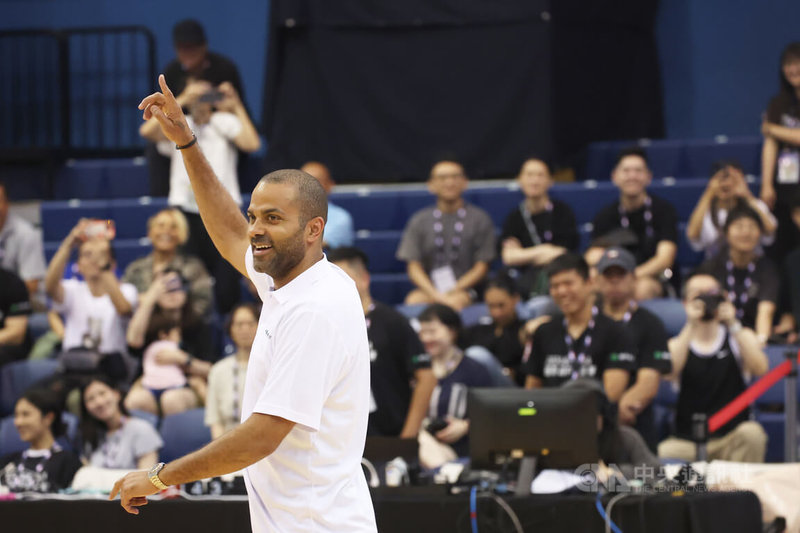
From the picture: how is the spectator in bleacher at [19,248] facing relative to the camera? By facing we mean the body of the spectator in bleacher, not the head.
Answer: toward the camera

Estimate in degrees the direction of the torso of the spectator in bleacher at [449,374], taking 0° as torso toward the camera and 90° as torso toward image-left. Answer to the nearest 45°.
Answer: approximately 45°

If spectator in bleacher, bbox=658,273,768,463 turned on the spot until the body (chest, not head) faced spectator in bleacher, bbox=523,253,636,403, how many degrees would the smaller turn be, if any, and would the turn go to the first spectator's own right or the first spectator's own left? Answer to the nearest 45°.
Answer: approximately 45° to the first spectator's own right

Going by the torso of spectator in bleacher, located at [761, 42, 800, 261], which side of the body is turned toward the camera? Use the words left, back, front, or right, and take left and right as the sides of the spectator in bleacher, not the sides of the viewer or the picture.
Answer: front

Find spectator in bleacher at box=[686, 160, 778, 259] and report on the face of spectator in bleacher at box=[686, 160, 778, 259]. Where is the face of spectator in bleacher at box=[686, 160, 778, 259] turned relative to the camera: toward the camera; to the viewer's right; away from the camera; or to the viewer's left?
toward the camera

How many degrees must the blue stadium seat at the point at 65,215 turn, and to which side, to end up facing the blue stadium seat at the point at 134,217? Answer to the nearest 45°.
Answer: approximately 45° to its left

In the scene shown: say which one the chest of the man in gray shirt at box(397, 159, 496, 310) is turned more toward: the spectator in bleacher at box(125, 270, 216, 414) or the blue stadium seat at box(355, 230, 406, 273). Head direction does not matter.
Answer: the spectator in bleacher

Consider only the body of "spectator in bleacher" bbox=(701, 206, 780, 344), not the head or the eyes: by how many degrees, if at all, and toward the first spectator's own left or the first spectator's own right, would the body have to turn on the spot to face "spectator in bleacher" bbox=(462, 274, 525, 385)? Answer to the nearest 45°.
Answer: approximately 90° to the first spectator's own right

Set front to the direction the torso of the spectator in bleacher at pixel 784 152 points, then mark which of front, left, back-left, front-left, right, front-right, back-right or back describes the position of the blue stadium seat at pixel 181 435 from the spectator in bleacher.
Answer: front-right

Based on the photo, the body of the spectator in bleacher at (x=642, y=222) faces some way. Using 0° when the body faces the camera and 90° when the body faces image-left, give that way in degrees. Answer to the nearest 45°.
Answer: approximately 0°

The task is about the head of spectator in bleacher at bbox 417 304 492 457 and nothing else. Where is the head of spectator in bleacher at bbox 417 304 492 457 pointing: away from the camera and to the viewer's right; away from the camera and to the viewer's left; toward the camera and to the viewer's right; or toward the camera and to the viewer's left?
toward the camera and to the viewer's left

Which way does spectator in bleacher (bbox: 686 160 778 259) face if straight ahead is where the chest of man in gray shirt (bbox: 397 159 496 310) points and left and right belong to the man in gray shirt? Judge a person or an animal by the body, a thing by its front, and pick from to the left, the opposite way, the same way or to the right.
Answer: the same way

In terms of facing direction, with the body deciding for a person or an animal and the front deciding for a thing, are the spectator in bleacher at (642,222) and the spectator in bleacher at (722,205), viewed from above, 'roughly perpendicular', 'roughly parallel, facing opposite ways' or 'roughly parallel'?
roughly parallel

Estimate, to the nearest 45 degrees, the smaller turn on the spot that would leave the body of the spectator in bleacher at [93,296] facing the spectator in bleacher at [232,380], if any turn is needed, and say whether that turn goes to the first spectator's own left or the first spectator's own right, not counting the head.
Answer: approximately 45° to the first spectator's own left

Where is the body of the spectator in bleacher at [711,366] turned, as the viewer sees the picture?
toward the camera

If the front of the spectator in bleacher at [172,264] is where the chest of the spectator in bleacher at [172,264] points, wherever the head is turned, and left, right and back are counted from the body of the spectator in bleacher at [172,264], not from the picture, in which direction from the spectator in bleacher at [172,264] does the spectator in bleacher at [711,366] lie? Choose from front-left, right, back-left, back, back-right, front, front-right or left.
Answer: front-left
